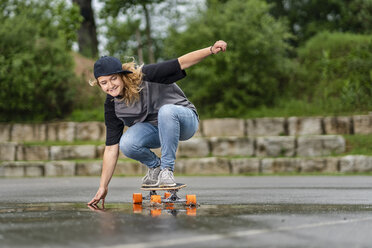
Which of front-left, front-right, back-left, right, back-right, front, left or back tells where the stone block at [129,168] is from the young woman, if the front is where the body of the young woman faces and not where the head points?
back-right

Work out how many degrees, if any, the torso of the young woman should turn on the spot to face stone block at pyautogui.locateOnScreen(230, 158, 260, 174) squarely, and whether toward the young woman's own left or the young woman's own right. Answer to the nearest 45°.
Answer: approximately 135° to the young woman's own right

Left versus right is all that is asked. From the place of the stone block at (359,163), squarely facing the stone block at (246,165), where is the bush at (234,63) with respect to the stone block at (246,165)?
right

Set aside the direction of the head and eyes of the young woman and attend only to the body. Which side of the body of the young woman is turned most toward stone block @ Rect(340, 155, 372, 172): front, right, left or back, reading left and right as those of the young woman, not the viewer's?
back

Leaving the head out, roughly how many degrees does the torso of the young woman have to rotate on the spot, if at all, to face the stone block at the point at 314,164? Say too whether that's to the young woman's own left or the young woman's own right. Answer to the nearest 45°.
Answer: approximately 180°

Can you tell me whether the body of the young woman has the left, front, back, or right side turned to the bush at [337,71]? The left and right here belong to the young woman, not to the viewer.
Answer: back

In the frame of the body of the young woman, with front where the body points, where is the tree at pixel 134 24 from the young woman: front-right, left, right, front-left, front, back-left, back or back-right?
back-right

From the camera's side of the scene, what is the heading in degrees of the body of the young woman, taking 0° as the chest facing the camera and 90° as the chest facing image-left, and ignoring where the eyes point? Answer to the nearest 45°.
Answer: approximately 45°
